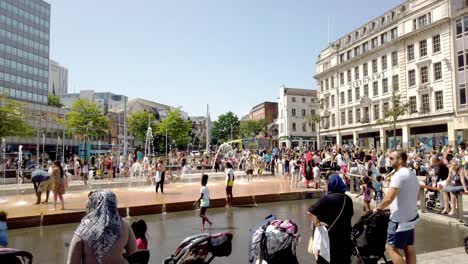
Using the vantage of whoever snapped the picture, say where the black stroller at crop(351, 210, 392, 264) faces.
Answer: facing away from the viewer and to the left of the viewer

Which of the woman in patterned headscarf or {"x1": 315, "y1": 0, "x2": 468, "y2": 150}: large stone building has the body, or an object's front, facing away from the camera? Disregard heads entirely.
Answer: the woman in patterned headscarf

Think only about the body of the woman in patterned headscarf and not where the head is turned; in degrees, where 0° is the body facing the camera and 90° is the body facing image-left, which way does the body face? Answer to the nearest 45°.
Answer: approximately 180°

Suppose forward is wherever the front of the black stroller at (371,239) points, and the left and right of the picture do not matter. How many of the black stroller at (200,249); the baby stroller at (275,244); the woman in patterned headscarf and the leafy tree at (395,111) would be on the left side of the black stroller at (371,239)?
3

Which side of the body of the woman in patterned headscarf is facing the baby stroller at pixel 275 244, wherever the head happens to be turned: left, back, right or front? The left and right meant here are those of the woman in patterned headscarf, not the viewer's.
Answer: right
